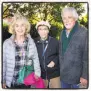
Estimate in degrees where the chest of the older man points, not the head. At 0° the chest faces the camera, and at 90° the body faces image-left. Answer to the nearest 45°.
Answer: approximately 45°

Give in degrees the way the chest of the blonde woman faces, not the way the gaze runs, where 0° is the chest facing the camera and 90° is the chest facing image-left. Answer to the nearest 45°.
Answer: approximately 0°
